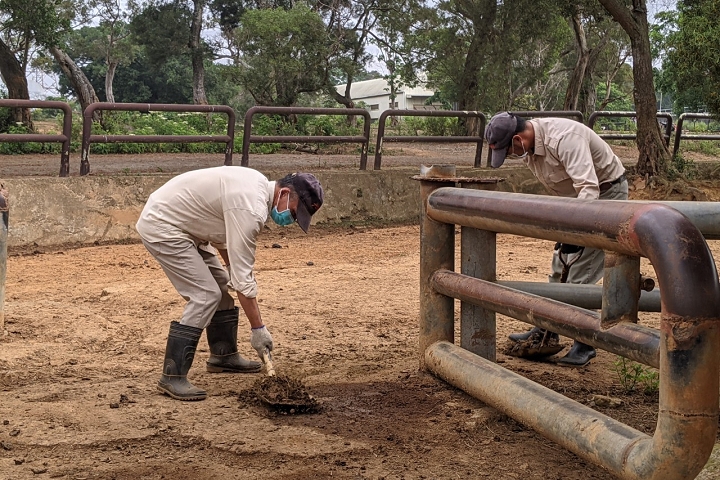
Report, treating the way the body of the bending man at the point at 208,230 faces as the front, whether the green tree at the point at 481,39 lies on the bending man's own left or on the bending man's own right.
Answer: on the bending man's own left

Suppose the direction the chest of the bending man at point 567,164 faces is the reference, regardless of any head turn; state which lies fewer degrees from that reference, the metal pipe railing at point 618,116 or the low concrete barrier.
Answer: the low concrete barrier

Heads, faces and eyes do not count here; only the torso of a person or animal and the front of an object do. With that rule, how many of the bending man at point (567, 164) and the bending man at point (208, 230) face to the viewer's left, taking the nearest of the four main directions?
1

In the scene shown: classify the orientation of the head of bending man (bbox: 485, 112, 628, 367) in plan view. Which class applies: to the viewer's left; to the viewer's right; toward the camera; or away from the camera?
to the viewer's left

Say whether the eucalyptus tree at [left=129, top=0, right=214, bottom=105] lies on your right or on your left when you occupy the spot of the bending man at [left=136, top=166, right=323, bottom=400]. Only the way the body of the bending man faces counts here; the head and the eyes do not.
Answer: on your left

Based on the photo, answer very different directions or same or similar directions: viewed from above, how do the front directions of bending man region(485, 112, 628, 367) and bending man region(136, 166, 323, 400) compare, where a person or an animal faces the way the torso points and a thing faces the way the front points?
very different directions

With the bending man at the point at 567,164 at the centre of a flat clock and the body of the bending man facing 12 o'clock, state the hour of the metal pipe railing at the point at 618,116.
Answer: The metal pipe railing is roughly at 3 o'clock from the bending man.

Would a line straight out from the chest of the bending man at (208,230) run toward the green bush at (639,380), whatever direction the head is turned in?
yes

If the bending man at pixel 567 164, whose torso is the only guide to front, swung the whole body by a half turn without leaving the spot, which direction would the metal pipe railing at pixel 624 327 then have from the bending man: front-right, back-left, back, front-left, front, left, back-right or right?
right

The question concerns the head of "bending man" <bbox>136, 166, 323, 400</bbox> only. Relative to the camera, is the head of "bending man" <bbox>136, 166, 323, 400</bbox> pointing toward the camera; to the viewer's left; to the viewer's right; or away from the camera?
to the viewer's right

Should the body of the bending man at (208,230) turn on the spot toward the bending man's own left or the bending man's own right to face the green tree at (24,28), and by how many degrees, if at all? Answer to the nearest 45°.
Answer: approximately 90° to the bending man's own left

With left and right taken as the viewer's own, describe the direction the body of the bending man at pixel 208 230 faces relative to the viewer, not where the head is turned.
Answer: facing to the right of the viewer

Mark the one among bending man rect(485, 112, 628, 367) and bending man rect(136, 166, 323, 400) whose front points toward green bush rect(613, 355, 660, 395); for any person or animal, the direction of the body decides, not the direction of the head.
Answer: bending man rect(136, 166, 323, 400)

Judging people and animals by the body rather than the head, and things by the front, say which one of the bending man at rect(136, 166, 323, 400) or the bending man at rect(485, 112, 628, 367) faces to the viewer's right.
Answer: the bending man at rect(136, 166, 323, 400)

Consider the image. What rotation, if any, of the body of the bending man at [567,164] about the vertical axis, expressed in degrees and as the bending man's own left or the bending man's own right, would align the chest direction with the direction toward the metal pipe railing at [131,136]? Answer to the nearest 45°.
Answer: approximately 45° to the bending man's own right

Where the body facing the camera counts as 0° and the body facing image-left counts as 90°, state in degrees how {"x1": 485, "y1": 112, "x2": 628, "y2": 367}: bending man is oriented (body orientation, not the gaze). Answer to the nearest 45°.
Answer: approximately 90°

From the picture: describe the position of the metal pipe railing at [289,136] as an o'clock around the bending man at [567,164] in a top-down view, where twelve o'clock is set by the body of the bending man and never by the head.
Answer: The metal pipe railing is roughly at 2 o'clock from the bending man.
